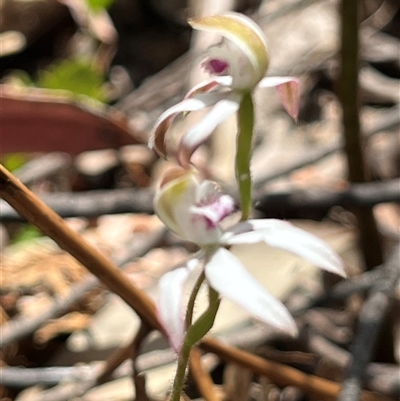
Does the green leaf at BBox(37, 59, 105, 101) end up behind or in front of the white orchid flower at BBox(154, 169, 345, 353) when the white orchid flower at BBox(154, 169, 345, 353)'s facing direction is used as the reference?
behind

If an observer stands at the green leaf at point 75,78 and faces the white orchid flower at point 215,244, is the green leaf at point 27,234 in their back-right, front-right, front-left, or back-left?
front-right

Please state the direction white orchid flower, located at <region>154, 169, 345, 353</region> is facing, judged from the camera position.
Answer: facing the viewer and to the right of the viewer

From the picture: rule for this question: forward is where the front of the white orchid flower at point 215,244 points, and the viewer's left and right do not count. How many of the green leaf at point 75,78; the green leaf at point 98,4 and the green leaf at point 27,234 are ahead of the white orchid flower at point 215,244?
0
